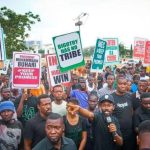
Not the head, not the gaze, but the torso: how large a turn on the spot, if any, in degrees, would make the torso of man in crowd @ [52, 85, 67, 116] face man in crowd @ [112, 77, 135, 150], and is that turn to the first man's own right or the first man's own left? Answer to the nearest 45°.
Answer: approximately 90° to the first man's own left

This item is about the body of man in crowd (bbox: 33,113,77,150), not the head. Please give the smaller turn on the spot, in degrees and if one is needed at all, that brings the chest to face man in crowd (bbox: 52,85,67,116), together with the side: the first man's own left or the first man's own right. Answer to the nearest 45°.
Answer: approximately 180°

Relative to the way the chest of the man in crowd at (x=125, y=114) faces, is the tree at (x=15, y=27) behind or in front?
behind

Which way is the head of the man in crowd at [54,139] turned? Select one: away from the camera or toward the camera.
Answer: toward the camera

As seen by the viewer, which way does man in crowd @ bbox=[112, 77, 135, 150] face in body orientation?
toward the camera

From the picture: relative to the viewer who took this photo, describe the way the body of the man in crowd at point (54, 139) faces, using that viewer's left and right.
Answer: facing the viewer

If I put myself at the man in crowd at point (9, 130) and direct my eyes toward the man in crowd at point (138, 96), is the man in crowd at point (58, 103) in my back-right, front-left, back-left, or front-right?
front-left

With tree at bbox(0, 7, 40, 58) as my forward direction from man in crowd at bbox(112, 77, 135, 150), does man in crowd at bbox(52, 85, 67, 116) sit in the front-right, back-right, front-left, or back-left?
front-left

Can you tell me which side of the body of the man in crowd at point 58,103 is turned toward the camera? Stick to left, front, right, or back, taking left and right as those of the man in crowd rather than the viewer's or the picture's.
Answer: front

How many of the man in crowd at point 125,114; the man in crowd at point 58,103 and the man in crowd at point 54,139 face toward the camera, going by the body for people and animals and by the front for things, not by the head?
3

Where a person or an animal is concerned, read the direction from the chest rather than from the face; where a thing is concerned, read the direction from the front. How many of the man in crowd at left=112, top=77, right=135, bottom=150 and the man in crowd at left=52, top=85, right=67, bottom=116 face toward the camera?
2

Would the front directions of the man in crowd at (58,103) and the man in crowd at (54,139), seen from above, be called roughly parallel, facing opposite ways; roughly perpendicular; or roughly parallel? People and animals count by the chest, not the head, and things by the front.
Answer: roughly parallel

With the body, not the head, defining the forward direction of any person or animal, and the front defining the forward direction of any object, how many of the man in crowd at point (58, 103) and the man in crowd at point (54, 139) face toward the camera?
2
